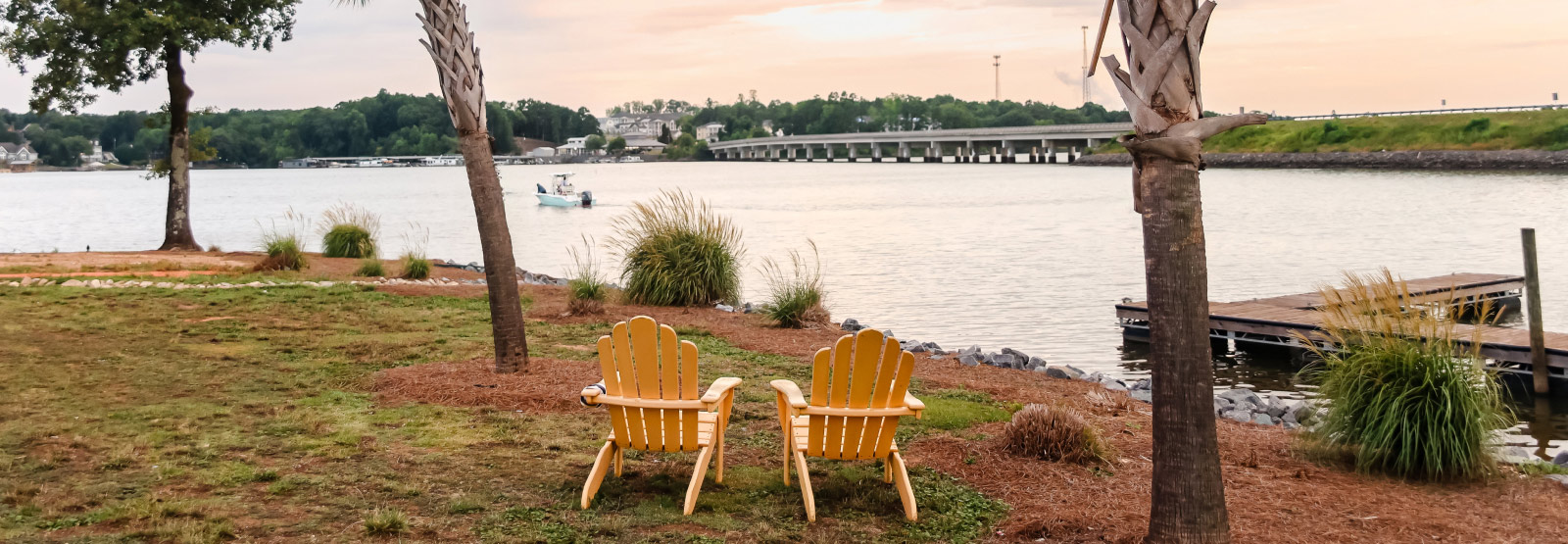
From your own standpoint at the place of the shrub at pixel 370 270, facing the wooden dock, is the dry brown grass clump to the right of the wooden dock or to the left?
right

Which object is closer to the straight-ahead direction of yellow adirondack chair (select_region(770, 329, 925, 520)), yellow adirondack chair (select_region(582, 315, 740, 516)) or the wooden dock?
the wooden dock

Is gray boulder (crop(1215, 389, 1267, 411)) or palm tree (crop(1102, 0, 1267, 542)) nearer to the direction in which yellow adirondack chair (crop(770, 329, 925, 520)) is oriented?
the gray boulder

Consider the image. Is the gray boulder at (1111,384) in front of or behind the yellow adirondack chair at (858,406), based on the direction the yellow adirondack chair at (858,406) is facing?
in front

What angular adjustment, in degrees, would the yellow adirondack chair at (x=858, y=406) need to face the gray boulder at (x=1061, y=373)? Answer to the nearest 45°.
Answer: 0° — it already faces it

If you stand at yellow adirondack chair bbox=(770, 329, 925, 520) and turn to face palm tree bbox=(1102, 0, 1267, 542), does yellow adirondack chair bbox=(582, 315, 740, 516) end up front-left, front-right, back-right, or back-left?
back-right

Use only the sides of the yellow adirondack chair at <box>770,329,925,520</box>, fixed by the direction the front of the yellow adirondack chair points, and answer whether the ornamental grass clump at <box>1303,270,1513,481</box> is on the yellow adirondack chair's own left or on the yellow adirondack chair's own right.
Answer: on the yellow adirondack chair's own right

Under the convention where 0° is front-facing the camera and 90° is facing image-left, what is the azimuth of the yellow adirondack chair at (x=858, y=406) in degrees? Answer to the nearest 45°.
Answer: approximately 180°

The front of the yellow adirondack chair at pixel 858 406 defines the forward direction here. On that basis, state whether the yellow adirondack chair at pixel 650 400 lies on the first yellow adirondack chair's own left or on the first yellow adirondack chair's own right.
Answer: on the first yellow adirondack chair's own left

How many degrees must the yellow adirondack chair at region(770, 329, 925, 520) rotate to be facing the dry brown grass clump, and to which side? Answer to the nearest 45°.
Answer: approximately 45° to its right

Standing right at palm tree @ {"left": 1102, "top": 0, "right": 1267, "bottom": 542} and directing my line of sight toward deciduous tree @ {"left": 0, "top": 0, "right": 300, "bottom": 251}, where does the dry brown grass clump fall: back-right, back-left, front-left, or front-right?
front-right

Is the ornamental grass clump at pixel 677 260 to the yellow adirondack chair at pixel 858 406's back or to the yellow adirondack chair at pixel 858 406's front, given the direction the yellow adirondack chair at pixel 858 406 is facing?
to the front
